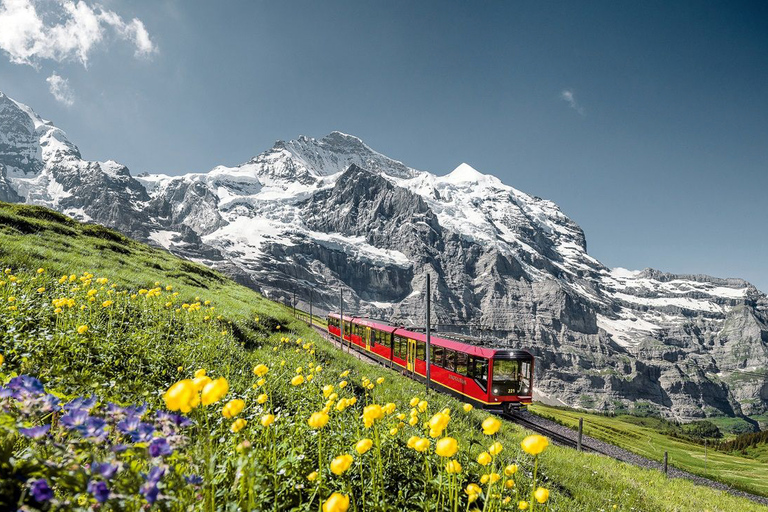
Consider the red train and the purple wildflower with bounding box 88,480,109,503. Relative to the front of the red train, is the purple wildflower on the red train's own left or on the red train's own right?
on the red train's own right

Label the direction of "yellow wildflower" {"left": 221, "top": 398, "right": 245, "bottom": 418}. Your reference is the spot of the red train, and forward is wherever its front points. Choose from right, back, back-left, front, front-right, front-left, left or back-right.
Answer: front-right

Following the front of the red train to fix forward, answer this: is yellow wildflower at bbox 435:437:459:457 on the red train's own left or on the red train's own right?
on the red train's own right

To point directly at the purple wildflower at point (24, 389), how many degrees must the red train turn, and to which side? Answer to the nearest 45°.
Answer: approximately 45° to its right

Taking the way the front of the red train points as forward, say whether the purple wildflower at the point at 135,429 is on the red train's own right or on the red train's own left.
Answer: on the red train's own right

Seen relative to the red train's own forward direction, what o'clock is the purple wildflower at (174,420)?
The purple wildflower is roughly at 2 o'clock from the red train.

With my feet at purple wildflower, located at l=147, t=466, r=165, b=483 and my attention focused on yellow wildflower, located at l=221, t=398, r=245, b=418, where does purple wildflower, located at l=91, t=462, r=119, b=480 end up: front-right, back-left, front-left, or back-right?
back-left

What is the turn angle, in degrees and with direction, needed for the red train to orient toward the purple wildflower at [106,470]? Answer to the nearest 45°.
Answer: approximately 45° to its right

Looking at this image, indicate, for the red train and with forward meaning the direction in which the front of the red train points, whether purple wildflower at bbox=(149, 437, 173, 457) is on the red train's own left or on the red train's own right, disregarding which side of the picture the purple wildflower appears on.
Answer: on the red train's own right
